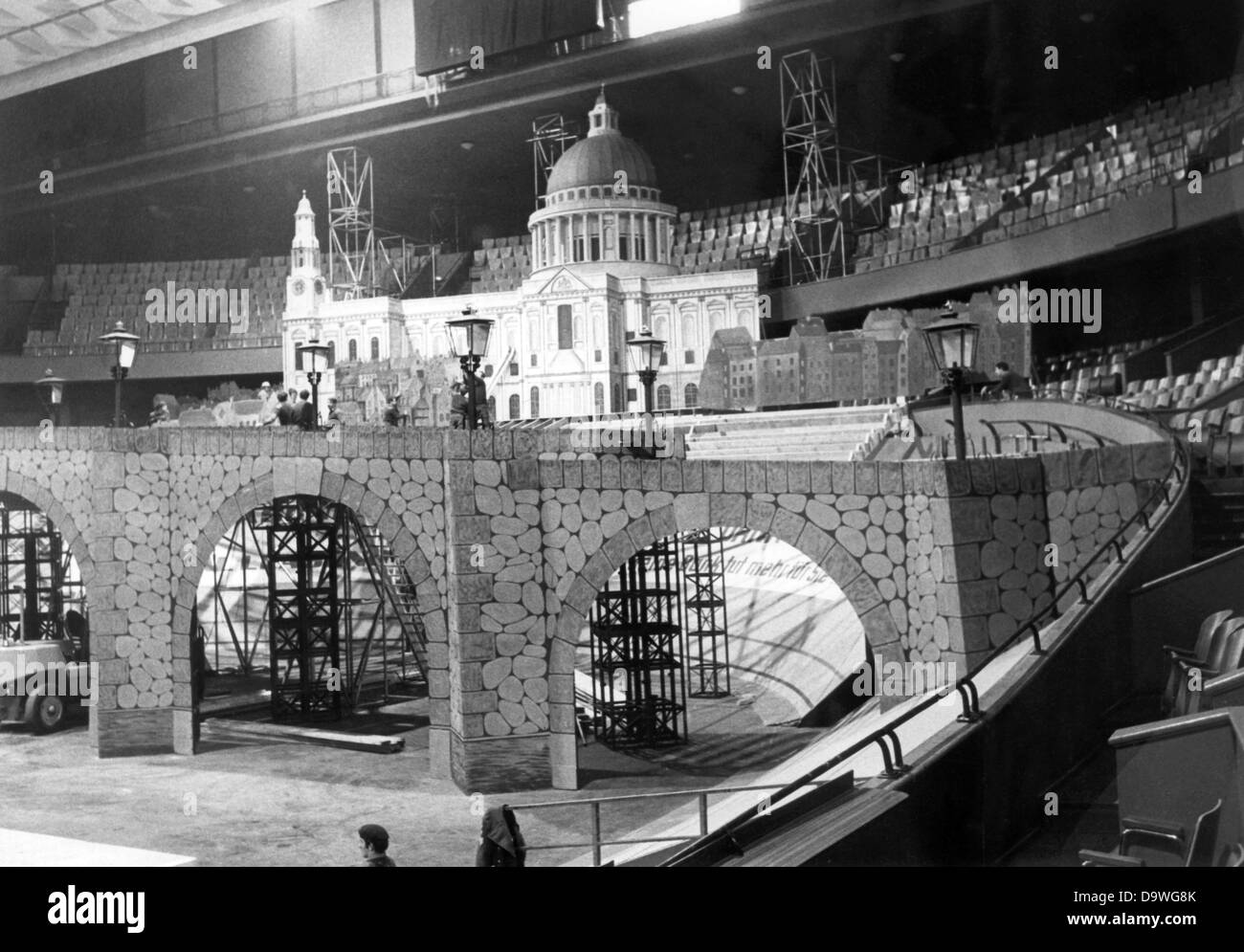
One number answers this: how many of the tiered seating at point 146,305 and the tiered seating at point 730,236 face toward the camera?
2

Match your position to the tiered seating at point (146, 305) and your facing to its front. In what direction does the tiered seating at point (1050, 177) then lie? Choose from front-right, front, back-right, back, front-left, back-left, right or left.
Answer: front-left

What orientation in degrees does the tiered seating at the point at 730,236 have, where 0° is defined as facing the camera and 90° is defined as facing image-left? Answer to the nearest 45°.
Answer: approximately 0°

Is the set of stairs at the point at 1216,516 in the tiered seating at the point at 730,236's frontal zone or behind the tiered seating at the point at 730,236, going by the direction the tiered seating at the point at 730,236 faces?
frontal zone

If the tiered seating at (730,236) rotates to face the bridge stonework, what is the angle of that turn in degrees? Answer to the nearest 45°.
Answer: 0° — it already faces it

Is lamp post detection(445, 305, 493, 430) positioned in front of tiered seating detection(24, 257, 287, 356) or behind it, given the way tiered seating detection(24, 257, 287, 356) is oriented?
in front

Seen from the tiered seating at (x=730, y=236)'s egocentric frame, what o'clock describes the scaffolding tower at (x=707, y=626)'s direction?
The scaffolding tower is roughly at 12 o'clock from the tiered seating.

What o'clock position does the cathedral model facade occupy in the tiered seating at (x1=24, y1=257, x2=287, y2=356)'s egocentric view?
The cathedral model facade is roughly at 10 o'clock from the tiered seating.

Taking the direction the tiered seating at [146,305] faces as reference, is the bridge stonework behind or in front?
in front

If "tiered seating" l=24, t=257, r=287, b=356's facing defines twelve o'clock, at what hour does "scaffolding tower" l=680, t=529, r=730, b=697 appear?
The scaffolding tower is roughly at 11 o'clock from the tiered seating.

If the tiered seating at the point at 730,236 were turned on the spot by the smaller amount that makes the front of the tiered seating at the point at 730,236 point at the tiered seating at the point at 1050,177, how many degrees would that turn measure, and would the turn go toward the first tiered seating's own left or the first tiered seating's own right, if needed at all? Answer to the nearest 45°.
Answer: approximately 45° to the first tiered seating's own left

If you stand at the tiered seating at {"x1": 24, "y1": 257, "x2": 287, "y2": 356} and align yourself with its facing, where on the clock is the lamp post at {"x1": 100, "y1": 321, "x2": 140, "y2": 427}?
The lamp post is roughly at 12 o'clock from the tiered seating.

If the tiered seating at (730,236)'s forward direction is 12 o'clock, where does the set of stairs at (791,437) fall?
The set of stairs is roughly at 12 o'clock from the tiered seating.

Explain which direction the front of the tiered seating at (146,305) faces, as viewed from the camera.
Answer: facing the viewer
